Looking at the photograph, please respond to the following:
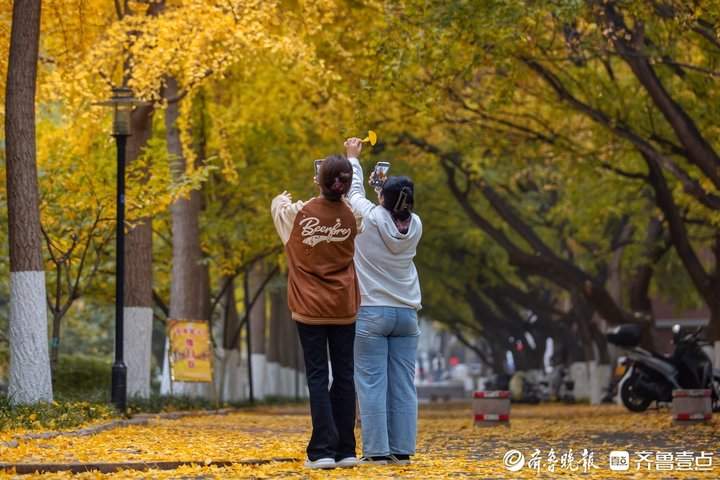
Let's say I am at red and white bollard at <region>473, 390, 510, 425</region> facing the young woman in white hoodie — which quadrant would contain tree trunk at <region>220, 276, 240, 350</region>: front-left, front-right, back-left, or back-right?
back-right

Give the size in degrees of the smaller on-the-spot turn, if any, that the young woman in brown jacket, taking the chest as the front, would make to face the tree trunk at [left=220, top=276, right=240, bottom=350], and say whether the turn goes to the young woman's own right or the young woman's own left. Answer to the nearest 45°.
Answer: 0° — they already face it

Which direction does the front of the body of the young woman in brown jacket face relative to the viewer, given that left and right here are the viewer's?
facing away from the viewer

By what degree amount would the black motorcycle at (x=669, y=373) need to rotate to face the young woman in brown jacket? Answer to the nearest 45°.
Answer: approximately 90° to its right

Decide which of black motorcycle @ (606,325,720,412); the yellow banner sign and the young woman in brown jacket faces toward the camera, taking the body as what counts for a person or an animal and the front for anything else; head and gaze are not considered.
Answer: the yellow banner sign

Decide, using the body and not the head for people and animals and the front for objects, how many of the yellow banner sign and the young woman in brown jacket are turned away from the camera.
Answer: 1

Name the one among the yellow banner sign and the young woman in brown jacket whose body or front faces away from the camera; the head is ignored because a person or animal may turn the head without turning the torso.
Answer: the young woman in brown jacket

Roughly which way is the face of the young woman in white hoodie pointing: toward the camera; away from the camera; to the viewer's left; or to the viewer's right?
away from the camera

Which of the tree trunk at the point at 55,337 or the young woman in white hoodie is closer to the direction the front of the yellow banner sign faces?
the young woman in white hoodie

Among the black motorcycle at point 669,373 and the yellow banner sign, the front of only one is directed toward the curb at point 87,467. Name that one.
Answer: the yellow banner sign

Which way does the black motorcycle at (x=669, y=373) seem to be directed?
to the viewer's right

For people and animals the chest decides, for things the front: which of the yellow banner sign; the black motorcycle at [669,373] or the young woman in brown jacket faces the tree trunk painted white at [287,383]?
the young woman in brown jacket

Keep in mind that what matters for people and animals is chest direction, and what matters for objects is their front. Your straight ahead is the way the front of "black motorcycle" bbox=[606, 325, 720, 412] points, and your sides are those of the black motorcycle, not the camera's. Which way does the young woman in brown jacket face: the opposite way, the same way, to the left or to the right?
to the left
